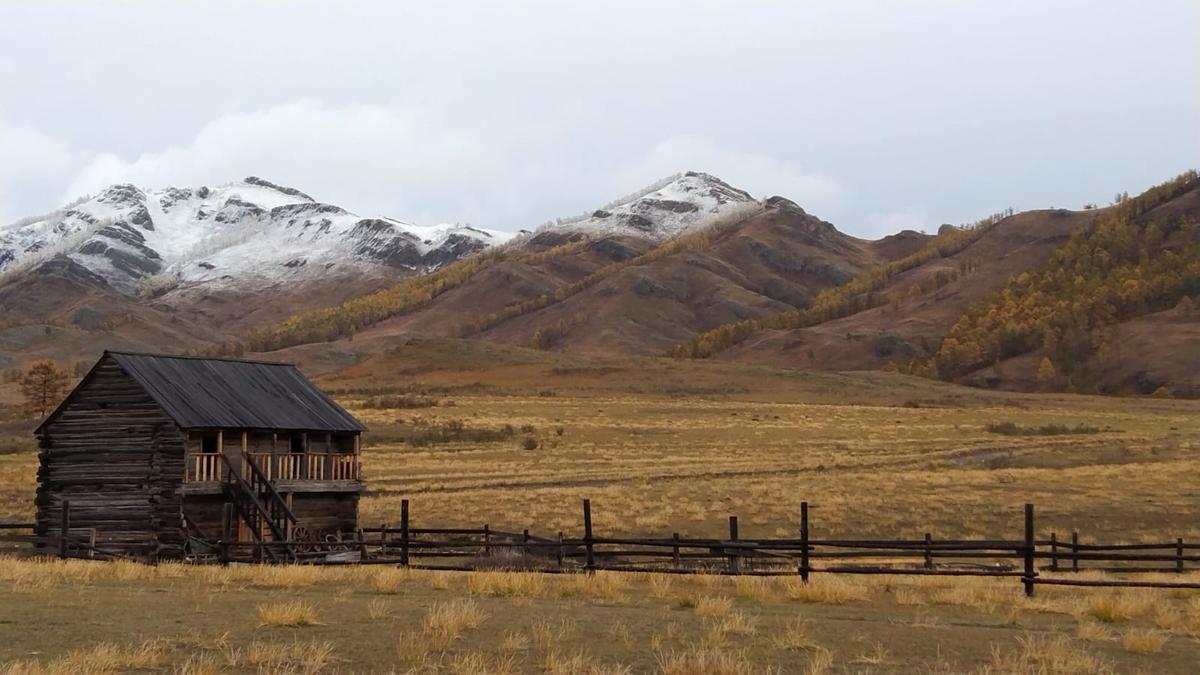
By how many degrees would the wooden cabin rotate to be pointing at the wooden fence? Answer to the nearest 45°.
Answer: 0° — it already faces it
